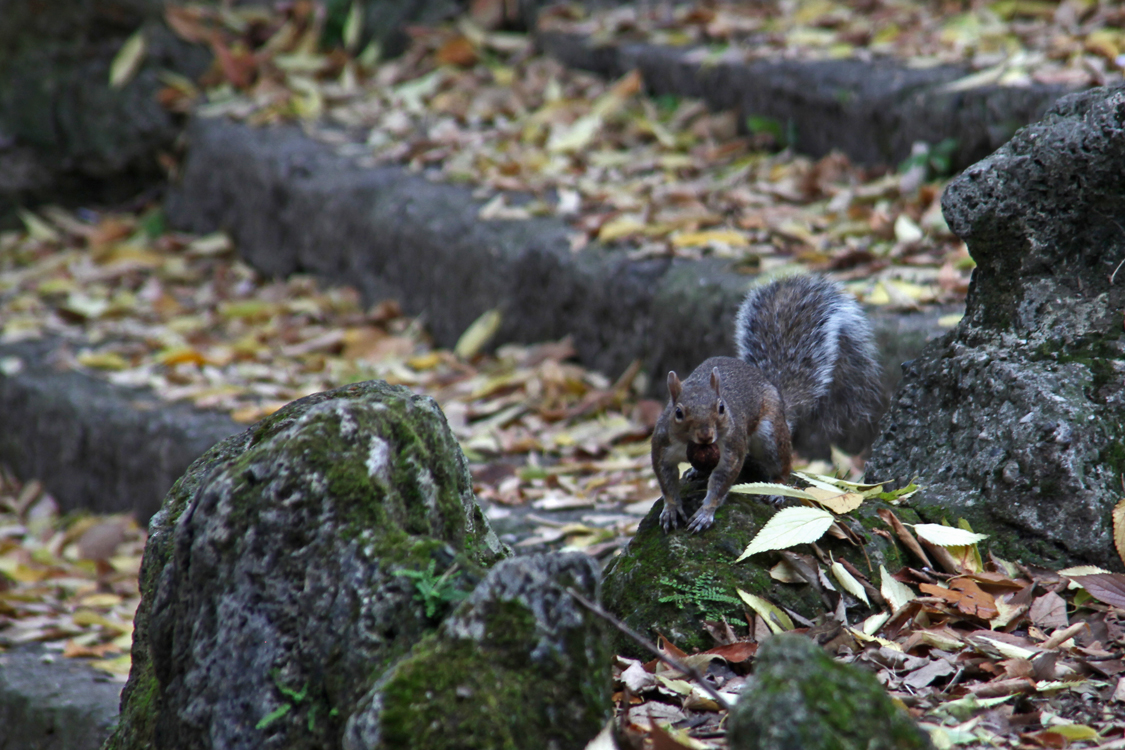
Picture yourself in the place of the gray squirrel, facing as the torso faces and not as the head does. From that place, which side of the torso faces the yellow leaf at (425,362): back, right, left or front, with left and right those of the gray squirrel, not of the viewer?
right

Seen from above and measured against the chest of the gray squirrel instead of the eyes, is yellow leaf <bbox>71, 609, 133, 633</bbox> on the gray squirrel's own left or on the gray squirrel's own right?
on the gray squirrel's own right

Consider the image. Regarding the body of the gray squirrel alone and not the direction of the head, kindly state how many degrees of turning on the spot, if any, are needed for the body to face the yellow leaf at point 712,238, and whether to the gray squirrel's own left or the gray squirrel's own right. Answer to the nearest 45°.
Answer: approximately 135° to the gray squirrel's own right

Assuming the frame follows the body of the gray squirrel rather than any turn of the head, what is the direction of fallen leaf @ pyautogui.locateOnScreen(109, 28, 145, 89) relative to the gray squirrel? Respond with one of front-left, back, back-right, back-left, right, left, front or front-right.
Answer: right

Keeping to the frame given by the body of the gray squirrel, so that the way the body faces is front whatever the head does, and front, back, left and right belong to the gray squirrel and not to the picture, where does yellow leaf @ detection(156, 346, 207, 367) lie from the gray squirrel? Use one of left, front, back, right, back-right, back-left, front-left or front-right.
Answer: right

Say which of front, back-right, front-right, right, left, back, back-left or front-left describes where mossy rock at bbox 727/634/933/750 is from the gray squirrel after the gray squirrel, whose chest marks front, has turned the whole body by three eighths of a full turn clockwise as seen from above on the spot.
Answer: back

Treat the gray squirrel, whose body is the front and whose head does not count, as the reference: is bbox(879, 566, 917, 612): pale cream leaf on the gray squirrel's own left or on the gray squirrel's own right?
on the gray squirrel's own left

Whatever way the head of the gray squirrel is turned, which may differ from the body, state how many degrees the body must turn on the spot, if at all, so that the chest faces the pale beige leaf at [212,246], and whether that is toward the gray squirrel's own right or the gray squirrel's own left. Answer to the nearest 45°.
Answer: approximately 90° to the gray squirrel's own right

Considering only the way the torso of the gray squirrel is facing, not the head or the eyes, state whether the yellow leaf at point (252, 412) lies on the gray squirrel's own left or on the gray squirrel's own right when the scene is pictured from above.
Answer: on the gray squirrel's own right

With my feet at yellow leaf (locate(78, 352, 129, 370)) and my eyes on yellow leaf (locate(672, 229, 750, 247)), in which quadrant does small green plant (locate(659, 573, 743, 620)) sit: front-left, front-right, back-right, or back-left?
front-right

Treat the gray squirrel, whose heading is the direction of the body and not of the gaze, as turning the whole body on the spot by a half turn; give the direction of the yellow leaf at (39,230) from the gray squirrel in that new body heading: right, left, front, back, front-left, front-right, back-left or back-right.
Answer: left

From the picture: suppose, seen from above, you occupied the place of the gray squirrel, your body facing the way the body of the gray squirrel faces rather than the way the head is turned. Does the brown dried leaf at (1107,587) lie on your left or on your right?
on your left

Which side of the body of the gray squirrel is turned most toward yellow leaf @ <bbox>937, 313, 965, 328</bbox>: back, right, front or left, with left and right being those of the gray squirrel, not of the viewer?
back

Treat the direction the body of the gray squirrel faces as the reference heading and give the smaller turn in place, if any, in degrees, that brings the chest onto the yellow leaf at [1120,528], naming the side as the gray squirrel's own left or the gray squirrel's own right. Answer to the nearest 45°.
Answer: approximately 90° to the gray squirrel's own left

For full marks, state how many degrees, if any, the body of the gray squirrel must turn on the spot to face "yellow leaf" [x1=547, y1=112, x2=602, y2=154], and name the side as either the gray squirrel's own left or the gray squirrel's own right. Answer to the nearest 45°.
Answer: approximately 135° to the gray squirrel's own right

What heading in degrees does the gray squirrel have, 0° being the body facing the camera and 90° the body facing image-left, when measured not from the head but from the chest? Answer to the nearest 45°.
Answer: approximately 45°

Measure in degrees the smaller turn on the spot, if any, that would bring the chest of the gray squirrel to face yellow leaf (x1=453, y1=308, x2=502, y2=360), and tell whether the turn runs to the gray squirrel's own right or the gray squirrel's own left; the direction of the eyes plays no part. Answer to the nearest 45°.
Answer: approximately 90° to the gray squirrel's own right

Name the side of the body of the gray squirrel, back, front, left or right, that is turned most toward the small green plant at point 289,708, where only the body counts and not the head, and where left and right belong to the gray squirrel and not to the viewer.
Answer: front

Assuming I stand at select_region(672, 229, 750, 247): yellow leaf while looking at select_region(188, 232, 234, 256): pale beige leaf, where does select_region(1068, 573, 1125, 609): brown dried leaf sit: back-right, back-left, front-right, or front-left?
back-left
